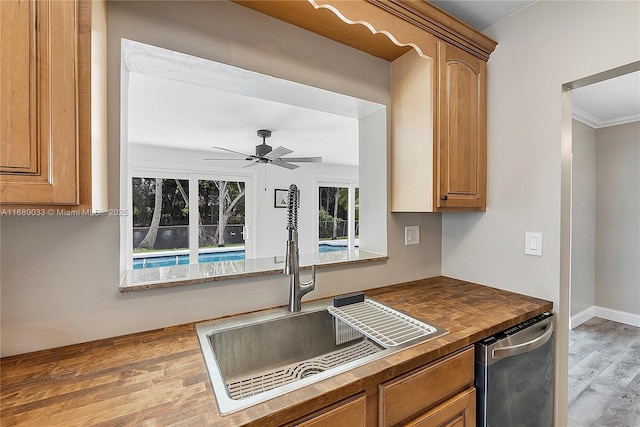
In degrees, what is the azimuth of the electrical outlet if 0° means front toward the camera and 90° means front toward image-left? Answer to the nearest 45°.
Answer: approximately 315°

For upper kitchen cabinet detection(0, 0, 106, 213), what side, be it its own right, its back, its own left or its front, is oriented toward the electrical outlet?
left

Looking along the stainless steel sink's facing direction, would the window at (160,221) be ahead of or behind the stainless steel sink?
behind

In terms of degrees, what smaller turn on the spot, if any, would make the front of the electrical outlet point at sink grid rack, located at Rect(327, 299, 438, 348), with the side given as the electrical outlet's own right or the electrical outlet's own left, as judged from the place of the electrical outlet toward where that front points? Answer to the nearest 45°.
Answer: approximately 45° to the electrical outlet's own right

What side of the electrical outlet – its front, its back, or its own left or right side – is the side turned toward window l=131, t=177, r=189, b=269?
back

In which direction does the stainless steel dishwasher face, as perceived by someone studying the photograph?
facing the viewer and to the right of the viewer

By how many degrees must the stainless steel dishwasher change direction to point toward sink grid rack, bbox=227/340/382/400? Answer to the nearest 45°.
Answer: approximately 90° to its right

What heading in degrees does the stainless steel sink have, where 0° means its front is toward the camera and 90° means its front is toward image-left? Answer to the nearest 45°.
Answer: approximately 315°

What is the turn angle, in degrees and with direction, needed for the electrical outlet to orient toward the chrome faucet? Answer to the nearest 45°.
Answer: approximately 90° to its right

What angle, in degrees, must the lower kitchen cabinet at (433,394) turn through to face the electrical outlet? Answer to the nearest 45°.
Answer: approximately 135° to its left
